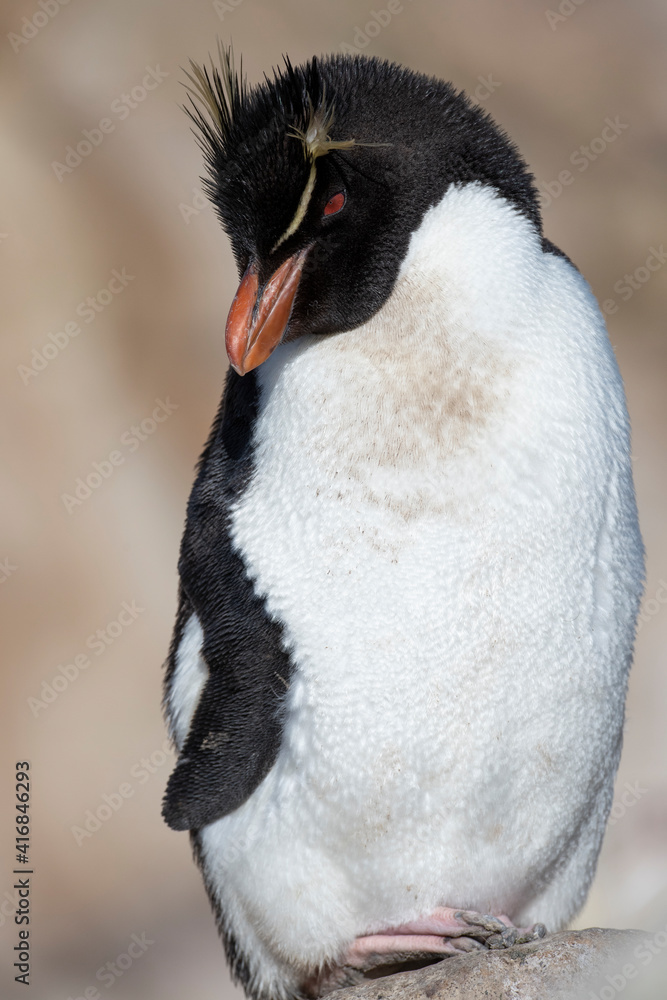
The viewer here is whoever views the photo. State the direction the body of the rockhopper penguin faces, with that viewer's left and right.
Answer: facing the viewer and to the right of the viewer
